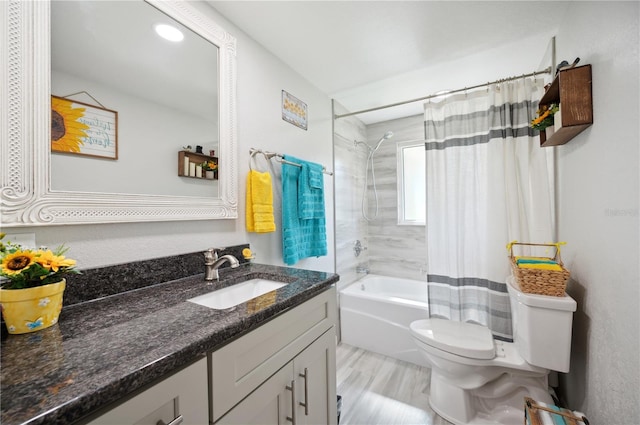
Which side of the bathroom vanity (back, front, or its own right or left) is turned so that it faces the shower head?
left

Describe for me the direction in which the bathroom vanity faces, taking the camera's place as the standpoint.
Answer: facing the viewer and to the right of the viewer

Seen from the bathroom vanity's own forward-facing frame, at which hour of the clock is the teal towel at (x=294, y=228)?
The teal towel is roughly at 9 o'clock from the bathroom vanity.

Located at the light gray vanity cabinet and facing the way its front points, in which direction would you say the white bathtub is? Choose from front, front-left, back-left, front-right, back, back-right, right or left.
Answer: left

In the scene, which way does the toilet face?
to the viewer's left

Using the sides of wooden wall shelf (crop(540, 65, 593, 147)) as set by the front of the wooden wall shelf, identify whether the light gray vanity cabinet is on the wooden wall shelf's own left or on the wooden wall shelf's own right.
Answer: on the wooden wall shelf's own left

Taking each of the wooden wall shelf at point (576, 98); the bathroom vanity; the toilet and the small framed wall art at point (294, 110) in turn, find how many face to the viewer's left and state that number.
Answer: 2

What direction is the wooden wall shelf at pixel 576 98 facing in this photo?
to the viewer's left

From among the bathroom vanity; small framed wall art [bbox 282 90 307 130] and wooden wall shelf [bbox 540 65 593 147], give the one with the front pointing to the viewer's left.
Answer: the wooden wall shelf

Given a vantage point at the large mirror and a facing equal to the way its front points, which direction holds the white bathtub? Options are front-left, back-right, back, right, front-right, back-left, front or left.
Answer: front-left

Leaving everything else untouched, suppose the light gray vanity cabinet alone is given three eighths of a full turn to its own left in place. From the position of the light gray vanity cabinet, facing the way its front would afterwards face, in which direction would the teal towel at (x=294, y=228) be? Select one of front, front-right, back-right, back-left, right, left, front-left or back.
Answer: front

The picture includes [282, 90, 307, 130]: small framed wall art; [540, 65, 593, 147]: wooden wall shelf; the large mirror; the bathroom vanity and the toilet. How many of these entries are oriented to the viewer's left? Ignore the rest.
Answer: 2
